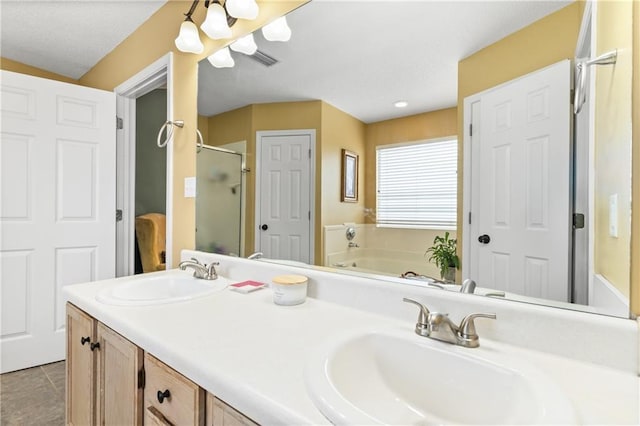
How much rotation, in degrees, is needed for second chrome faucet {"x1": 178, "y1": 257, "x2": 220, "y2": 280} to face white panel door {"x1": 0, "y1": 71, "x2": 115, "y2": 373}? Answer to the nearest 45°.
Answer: approximately 90° to its right

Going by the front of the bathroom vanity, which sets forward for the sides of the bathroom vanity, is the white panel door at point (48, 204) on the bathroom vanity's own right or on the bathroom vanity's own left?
on the bathroom vanity's own right

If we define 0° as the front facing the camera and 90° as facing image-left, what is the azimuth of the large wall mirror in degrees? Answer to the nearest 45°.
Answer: approximately 45°

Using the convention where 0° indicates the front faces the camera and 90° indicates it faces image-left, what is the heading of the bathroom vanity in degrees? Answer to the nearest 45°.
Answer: approximately 45°
